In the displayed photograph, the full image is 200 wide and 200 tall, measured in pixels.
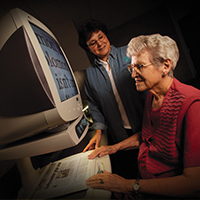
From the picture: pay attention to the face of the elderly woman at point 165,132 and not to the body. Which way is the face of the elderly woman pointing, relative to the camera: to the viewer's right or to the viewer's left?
to the viewer's left

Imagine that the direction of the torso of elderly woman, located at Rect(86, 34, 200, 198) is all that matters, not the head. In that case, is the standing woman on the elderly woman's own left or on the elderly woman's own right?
on the elderly woman's own right

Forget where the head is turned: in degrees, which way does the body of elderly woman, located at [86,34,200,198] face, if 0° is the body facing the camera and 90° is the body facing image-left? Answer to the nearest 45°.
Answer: approximately 45°
